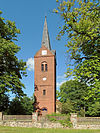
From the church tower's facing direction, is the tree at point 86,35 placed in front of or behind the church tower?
in front

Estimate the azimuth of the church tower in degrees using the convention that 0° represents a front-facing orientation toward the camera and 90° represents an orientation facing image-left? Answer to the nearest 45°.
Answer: approximately 0°

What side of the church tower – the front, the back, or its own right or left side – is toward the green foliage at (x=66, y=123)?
front

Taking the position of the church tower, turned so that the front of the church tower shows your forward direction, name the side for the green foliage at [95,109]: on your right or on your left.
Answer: on your left
